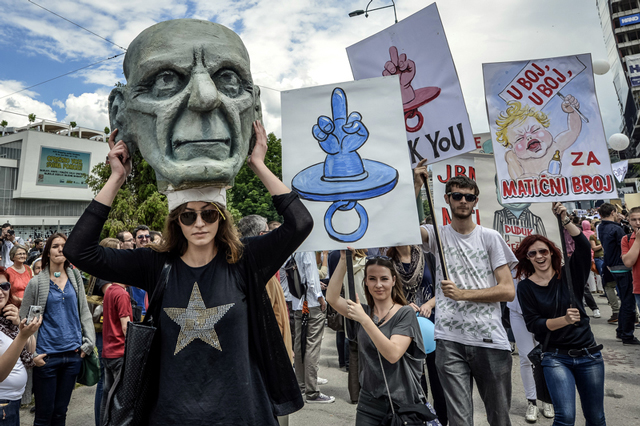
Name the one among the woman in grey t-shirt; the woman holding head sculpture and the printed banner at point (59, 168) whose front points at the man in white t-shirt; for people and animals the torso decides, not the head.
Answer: the printed banner

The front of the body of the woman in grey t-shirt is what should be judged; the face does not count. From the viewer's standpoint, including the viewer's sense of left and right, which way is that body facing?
facing the viewer and to the left of the viewer

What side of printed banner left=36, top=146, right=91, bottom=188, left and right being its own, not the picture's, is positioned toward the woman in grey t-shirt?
front

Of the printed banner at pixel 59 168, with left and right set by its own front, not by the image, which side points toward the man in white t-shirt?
front

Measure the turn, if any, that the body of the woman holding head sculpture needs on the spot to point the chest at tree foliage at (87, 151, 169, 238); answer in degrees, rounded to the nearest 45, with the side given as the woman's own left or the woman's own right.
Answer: approximately 180°

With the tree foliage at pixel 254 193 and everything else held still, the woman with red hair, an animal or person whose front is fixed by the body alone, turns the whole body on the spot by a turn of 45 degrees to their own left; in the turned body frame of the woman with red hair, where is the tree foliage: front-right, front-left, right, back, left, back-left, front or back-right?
back

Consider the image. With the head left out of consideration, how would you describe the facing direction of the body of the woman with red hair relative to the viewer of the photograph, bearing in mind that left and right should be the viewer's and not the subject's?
facing the viewer

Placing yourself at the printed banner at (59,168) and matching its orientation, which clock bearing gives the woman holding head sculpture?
The woman holding head sculpture is roughly at 12 o'clock from the printed banner.

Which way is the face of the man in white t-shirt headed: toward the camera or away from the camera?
toward the camera

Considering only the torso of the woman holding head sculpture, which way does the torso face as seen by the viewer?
toward the camera

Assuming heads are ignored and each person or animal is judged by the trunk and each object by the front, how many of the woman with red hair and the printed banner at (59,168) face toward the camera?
2

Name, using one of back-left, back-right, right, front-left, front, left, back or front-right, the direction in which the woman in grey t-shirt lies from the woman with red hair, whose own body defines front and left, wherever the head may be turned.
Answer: front-right

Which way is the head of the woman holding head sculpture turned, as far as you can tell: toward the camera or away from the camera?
toward the camera

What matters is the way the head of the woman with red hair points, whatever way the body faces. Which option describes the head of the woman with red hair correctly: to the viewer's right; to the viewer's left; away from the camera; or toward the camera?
toward the camera

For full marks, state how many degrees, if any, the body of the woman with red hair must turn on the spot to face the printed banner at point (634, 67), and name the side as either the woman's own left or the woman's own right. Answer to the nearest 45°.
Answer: approximately 180°

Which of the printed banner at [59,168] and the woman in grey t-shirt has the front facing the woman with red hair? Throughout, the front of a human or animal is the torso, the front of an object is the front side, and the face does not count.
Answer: the printed banner

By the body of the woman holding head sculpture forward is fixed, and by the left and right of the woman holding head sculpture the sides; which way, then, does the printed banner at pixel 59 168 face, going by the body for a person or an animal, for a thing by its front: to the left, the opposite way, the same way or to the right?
the same way
